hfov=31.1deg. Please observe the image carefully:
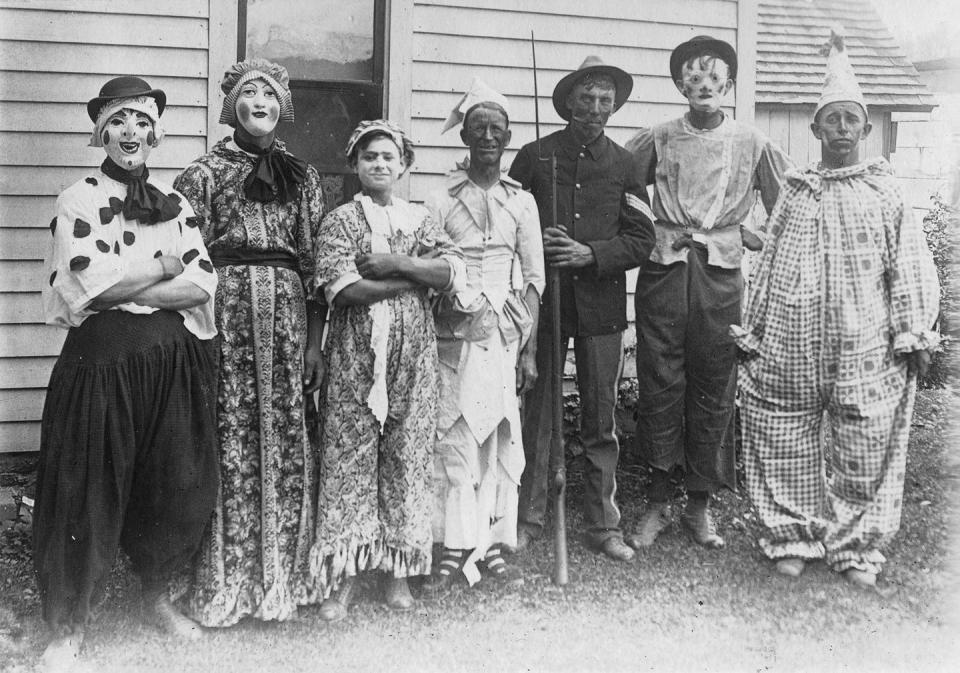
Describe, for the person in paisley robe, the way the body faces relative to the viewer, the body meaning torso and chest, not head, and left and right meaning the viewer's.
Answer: facing the viewer

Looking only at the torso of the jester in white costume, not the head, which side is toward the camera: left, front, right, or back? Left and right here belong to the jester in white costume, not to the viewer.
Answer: front

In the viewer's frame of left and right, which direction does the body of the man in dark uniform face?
facing the viewer

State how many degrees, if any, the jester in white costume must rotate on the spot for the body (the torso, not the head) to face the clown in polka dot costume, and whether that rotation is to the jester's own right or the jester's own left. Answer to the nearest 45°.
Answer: approximately 45° to the jester's own right

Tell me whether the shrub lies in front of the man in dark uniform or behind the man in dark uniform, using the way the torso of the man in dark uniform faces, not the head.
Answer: behind
